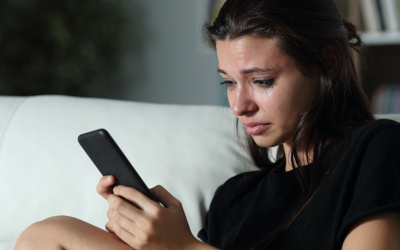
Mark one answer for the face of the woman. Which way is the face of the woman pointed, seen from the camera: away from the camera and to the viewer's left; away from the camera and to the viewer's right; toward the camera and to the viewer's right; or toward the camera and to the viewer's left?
toward the camera and to the viewer's left

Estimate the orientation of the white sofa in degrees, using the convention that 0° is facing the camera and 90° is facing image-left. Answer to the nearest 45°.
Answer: approximately 0°
